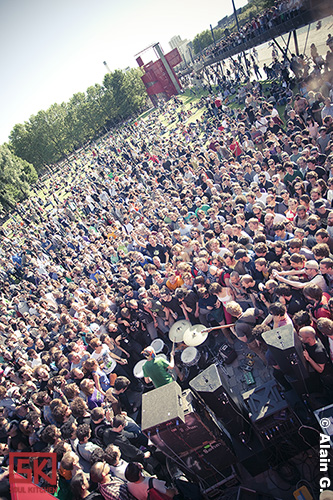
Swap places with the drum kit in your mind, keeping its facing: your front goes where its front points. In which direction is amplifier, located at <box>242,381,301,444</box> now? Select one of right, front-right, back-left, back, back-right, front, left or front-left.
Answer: back-right

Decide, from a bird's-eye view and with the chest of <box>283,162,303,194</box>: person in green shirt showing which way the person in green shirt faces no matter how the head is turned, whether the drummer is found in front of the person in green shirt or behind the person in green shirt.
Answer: in front

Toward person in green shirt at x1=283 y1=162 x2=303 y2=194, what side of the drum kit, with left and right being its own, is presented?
front

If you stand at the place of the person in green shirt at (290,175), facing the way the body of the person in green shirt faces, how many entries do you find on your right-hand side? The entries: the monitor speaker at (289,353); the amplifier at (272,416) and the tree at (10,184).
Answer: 1

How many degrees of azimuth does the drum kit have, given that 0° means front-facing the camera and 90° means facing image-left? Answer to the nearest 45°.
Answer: approximately 225°

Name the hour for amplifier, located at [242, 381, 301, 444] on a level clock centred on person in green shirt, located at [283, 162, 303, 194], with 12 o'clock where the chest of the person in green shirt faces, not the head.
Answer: The amplifier is roughly at 11 o'clock from the person in green shirt.
